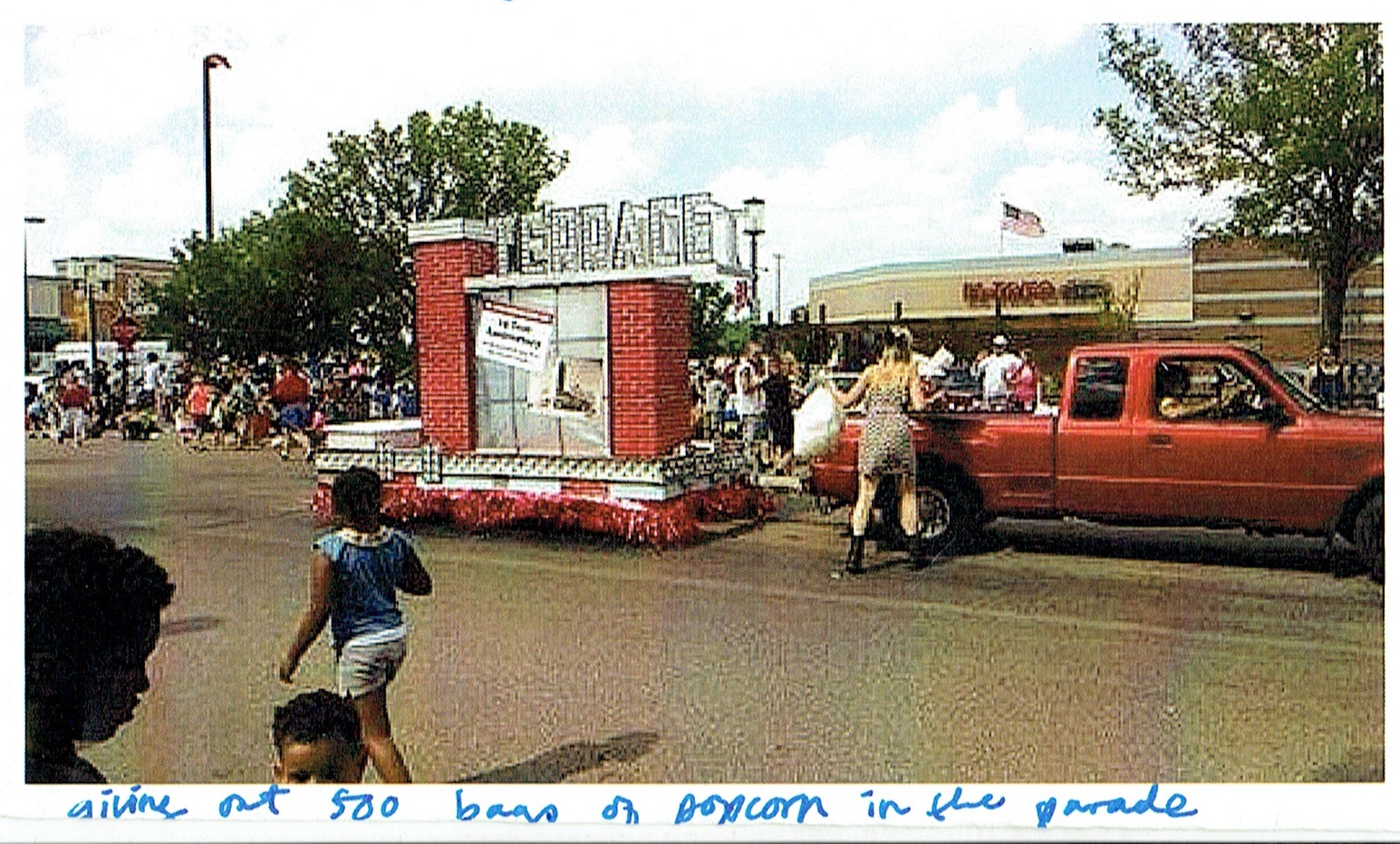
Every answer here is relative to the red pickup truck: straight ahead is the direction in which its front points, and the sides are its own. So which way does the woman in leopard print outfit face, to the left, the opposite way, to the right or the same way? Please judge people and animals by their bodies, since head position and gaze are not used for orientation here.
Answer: to the left

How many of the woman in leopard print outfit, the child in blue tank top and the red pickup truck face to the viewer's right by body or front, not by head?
1

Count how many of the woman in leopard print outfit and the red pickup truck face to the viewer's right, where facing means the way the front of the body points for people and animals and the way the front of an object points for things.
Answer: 1

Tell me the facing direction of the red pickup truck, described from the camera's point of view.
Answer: facing to the right of the viewer

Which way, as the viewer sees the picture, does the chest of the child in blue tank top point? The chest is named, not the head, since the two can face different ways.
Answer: away from the camera

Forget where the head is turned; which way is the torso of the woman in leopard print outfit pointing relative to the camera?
away from the camera

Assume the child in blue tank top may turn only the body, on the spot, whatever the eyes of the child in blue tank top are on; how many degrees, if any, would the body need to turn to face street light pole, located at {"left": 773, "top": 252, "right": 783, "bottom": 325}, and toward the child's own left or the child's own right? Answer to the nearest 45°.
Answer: approximately 45° to the child's own right

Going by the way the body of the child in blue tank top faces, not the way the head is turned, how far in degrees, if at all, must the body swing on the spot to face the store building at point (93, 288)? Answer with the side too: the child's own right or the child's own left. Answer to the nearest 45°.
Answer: approximately 45° to the child's own left

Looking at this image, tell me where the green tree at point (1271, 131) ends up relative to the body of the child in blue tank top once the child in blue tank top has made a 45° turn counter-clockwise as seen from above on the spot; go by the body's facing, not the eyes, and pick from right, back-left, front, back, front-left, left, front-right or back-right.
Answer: back-right

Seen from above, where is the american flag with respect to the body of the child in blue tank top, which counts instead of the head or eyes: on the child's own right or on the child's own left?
on the child's own right
